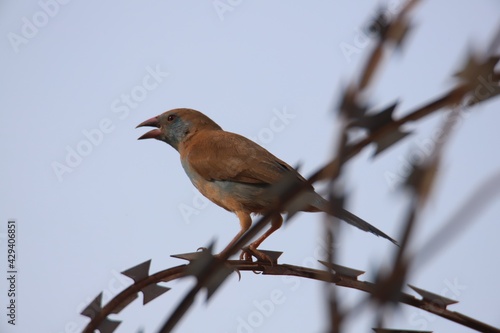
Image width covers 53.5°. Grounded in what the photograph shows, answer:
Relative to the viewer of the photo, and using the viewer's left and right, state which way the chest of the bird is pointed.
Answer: facing to the left of the viewer
